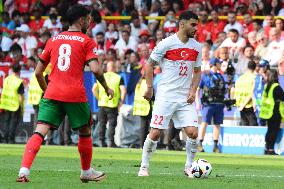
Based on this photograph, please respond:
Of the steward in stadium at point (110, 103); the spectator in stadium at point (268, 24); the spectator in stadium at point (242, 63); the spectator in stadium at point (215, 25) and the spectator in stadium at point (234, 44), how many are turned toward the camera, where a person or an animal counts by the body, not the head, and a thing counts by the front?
4

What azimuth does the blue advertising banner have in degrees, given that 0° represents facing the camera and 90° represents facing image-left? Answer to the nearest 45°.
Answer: approximately 0°

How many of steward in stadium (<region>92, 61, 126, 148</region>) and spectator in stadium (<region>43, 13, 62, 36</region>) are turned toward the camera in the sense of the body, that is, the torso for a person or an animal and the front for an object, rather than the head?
1

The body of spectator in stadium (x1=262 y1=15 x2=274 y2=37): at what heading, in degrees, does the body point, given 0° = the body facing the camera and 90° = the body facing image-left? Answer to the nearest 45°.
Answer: approximately 0°

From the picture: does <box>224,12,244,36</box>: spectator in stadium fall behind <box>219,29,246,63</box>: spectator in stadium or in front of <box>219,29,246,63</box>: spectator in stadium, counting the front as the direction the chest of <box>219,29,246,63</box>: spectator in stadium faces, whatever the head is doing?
behind
